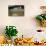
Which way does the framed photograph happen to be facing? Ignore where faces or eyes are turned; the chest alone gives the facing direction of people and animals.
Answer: toward the camera
